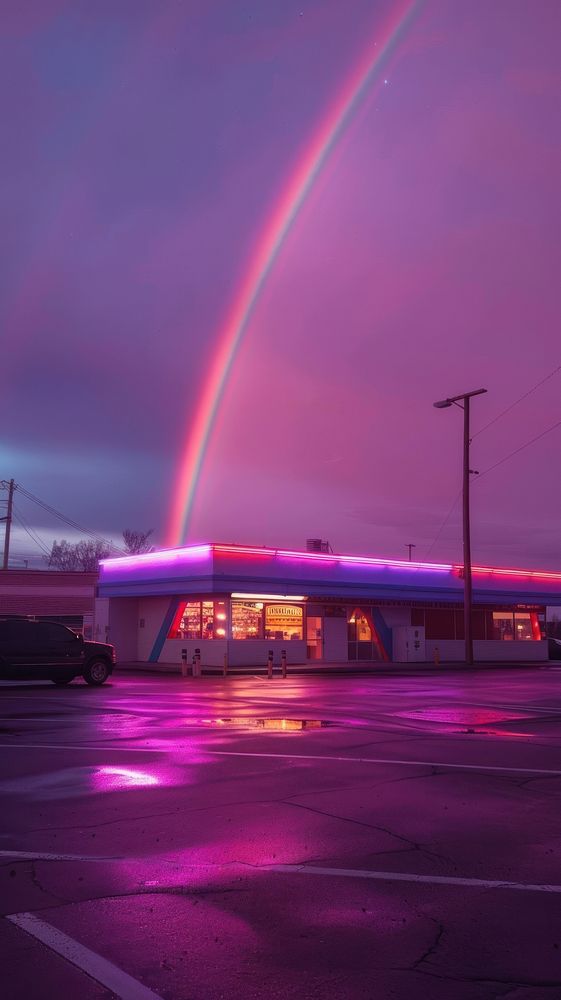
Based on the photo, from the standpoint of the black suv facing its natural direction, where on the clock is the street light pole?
The street light pole is roughly at 11 o'clock from the black suv.

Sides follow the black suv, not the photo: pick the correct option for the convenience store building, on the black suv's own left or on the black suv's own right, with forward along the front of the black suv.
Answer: on the black suv's own left

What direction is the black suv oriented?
to the viewer's right
